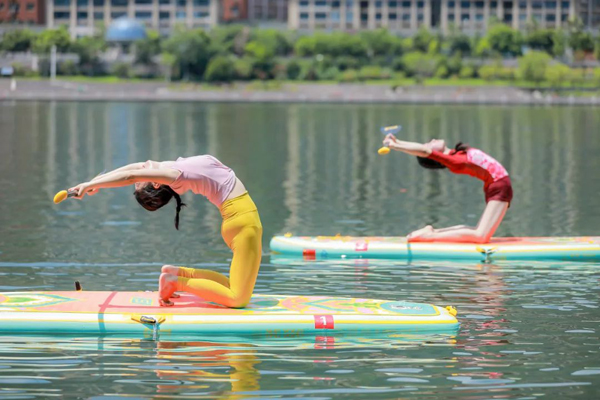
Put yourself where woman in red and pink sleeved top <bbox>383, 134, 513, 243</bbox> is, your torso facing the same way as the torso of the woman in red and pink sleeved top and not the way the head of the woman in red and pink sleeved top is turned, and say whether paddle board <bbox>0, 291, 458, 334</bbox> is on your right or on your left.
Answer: on your right

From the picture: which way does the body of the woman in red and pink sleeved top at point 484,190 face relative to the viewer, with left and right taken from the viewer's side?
facing to the right of the viewer

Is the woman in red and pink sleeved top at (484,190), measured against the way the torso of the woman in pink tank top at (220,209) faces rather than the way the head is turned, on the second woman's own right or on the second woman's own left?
on the second woman's own left

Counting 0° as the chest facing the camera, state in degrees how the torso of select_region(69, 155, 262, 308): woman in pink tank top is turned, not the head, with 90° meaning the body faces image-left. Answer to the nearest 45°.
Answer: approximately 270°

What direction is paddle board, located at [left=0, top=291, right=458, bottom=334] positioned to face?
to the viewer's right
